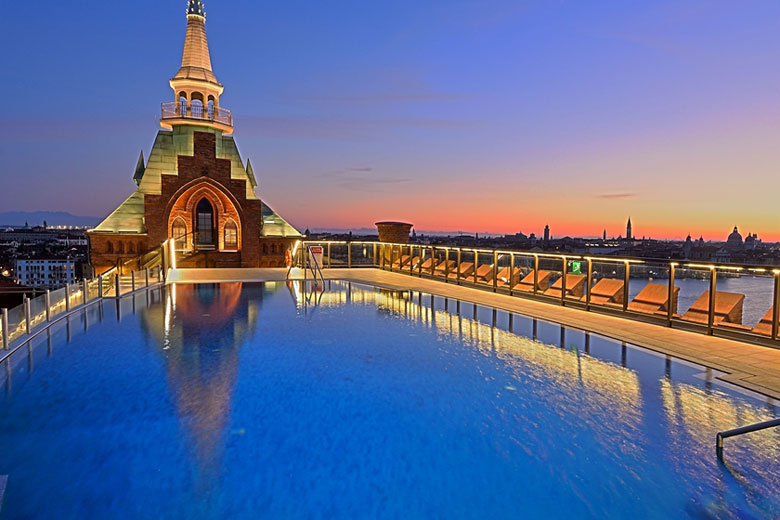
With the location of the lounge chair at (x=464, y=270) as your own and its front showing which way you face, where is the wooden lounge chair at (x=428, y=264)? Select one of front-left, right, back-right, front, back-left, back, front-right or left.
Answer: right

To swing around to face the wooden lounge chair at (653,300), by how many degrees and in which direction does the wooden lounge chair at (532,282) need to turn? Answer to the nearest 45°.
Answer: approximately 90° to its left

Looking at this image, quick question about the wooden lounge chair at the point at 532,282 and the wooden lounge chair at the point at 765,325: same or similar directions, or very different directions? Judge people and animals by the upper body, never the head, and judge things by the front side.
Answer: same or similar directions

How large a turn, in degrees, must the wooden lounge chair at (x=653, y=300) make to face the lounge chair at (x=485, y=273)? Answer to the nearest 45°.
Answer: approximately 90° to its right

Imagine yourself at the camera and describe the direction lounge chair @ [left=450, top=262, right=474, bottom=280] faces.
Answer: facing the viewer and to the left of the viewer

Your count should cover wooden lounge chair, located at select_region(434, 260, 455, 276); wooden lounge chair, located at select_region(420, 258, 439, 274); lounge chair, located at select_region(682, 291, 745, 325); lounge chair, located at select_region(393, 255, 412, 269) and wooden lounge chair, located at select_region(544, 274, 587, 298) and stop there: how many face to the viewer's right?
0

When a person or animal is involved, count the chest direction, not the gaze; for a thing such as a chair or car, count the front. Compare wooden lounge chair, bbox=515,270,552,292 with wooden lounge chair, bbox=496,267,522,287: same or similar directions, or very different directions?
same or similar directions

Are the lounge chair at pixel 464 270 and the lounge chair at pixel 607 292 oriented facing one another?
no

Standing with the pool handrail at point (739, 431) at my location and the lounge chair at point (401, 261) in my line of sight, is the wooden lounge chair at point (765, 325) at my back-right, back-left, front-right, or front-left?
front-right

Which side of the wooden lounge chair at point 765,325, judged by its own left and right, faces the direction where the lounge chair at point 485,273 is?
right

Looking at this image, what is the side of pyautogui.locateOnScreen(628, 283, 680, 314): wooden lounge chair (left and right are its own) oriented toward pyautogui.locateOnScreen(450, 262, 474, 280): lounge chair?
right

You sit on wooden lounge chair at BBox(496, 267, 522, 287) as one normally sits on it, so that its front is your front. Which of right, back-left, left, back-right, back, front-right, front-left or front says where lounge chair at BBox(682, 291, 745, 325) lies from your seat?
left

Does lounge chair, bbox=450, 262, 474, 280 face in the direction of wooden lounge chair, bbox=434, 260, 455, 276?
no

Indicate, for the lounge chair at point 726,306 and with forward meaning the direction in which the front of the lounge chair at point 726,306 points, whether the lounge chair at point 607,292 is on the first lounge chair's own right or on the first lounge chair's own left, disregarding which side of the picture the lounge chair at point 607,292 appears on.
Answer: on the first lounge chair's own right

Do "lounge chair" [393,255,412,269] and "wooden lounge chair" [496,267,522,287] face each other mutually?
no

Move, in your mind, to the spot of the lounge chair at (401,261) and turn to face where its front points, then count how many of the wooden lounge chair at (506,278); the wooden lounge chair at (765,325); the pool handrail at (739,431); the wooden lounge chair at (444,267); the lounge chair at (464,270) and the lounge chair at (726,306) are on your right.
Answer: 0

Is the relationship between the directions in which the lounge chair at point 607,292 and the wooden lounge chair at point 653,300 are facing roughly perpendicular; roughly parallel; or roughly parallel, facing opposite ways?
roughly parallel

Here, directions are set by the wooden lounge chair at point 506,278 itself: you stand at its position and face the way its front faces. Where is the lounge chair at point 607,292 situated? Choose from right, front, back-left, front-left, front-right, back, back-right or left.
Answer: left

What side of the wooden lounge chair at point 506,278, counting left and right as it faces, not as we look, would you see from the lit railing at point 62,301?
front

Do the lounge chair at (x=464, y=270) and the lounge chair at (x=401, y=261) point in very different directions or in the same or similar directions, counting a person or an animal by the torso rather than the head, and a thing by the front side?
same or similar directions

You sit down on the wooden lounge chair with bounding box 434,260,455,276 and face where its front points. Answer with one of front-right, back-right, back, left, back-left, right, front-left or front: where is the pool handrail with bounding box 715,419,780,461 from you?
front-left

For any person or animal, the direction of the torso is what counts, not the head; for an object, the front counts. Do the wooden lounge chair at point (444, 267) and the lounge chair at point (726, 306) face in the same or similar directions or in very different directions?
same or similar directions

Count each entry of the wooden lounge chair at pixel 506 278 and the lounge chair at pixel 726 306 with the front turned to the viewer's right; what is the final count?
0
